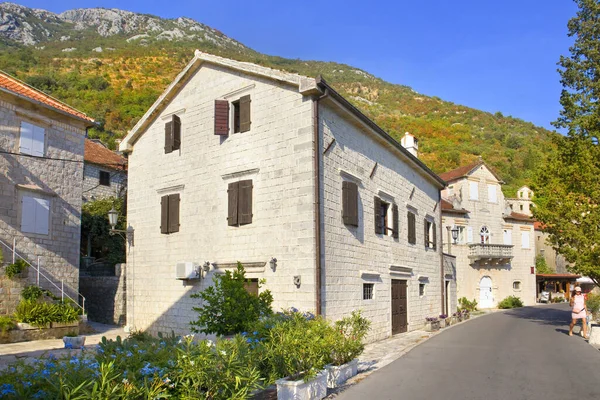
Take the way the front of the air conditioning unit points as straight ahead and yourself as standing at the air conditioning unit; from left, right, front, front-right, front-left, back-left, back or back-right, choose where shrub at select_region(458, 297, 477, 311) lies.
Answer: back

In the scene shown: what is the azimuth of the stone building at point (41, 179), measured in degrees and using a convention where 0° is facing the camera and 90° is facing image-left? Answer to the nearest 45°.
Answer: approximately 315°

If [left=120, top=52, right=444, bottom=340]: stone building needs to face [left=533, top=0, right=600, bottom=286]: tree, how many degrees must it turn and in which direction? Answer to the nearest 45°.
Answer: approximately 45° to its left

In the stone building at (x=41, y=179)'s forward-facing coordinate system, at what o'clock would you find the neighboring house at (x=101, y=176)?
The neighboring house is roughly at 8 o'clock from the stone building.
